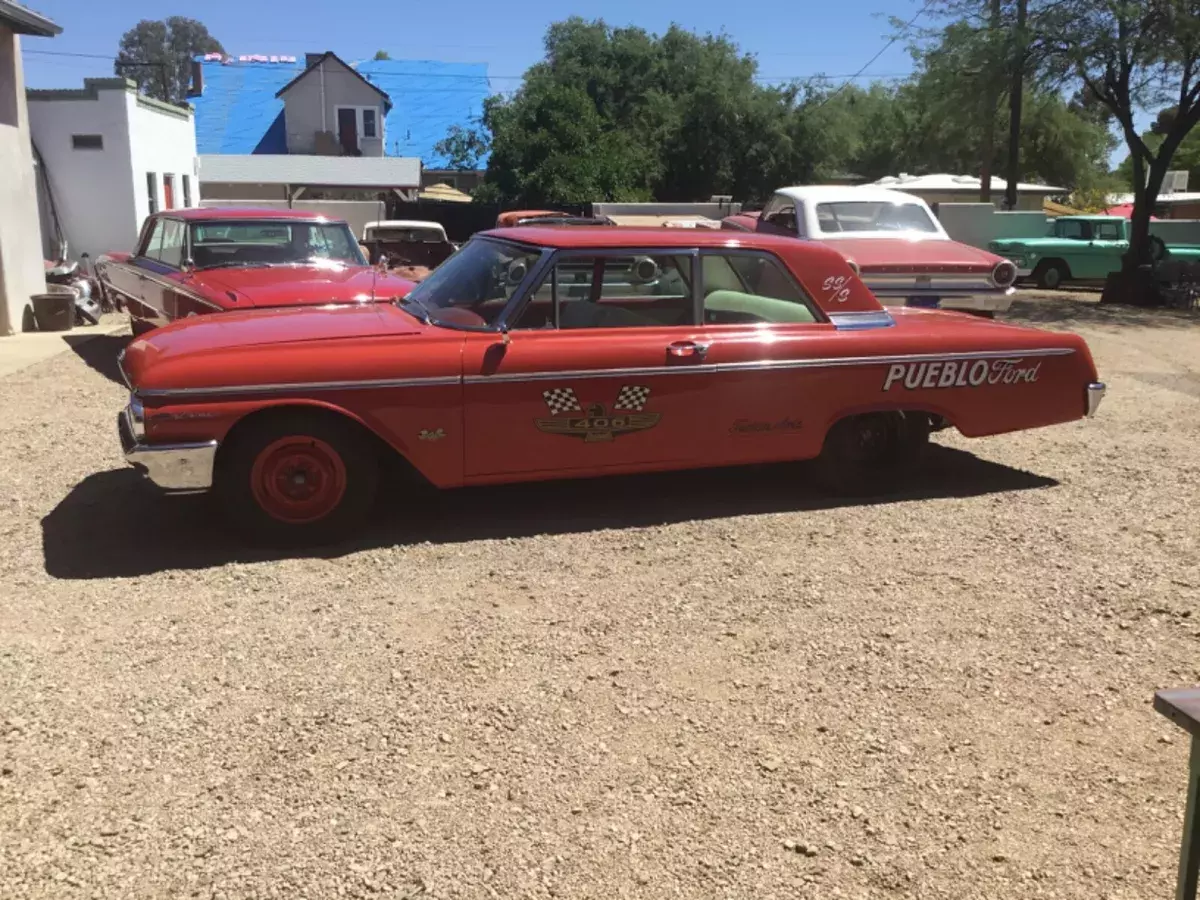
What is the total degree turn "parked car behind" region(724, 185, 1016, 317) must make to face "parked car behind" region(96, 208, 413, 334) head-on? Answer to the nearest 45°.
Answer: approximately 90° to its left

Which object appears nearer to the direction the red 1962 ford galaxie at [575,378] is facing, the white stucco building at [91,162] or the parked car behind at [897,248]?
the white stucco building

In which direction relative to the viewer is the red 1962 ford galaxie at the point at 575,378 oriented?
to the viewer's left

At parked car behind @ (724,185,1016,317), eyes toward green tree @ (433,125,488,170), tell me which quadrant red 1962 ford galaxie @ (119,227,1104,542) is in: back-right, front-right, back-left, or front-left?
back-left

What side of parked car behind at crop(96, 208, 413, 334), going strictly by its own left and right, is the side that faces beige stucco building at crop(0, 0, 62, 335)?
back

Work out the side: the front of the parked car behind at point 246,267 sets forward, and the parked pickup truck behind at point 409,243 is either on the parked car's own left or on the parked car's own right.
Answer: on the parked car's own left

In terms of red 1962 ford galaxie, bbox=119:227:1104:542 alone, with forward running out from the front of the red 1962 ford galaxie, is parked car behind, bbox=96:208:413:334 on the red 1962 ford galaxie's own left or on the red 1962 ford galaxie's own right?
on the red 1962 ford galaxie's own right

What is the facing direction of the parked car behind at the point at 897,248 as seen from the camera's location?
facing away from the viewer and to the left of the viewer

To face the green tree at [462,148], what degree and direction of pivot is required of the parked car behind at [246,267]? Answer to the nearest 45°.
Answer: approximately 135° to its left

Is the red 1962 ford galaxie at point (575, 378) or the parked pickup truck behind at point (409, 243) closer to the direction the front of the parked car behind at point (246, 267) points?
the red 1962 ford galaxie

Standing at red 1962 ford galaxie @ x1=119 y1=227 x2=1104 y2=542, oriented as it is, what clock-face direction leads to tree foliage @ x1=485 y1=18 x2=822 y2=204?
The tree foliage is roughly at 3 o'clock from the red 1962 ford galaxie.
